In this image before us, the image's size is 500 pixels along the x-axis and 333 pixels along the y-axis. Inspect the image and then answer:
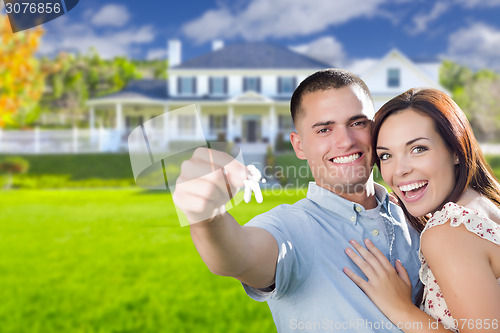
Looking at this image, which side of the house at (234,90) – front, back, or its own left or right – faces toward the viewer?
front

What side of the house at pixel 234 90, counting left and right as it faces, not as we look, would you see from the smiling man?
front

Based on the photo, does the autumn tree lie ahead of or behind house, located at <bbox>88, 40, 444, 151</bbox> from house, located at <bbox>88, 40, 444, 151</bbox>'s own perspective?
ahead

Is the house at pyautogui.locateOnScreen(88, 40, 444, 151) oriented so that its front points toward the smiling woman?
yes

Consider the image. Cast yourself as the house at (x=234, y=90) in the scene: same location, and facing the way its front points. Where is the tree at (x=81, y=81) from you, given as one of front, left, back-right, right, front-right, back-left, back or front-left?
back-right

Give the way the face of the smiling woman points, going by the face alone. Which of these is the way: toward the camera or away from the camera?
toward the camera
